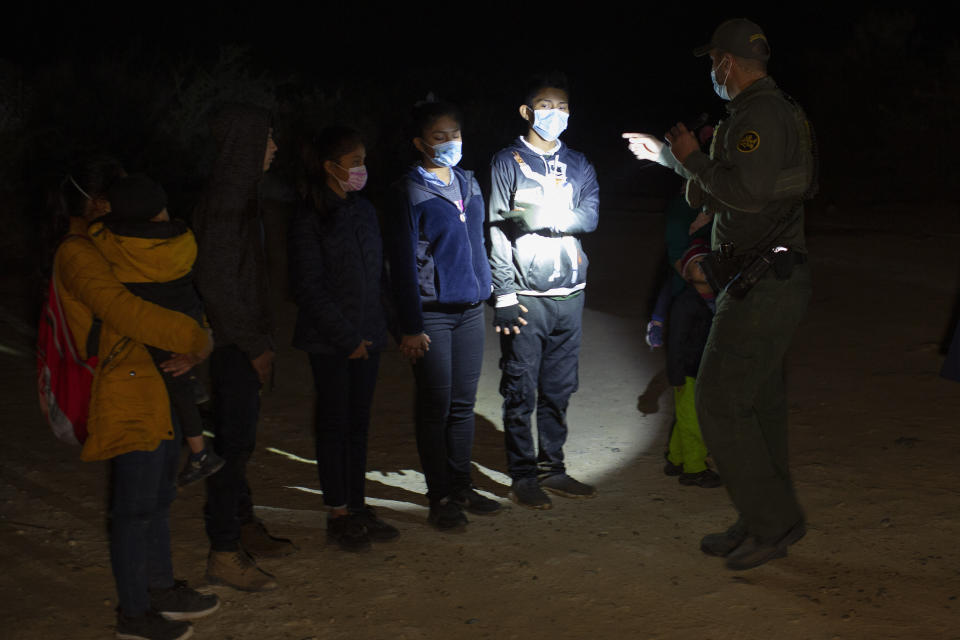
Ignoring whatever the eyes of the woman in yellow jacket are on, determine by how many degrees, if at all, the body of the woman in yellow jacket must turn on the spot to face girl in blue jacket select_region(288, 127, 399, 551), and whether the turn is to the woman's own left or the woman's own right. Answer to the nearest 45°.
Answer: approximately 45° to the woman's own left

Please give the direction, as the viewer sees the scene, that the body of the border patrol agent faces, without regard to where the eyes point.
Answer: to the viewer's left

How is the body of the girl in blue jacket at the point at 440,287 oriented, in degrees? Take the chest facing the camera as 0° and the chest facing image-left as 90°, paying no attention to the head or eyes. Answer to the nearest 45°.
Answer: approximately 315°

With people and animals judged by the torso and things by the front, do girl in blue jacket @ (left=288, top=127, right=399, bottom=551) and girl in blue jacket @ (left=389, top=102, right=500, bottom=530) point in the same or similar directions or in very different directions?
same or similar directions

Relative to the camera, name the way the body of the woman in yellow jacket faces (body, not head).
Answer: to the viewer's right

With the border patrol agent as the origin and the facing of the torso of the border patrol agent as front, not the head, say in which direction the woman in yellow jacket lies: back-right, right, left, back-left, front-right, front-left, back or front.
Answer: front-left

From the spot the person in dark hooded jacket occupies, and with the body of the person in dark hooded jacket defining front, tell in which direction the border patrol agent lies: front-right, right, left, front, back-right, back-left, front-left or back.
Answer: front

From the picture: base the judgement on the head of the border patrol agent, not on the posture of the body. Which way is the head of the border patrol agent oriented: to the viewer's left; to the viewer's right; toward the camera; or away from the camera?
to the viewer's left

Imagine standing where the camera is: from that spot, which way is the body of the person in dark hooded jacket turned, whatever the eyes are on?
to the viewer's right

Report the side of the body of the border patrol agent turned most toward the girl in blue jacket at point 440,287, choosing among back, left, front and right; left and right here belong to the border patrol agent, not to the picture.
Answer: front

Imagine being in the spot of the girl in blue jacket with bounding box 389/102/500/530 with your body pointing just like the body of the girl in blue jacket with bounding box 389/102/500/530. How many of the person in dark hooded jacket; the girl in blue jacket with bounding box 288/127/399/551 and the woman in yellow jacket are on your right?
3

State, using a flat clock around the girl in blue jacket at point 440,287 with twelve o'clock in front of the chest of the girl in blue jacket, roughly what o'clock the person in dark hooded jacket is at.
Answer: The person in dark hooded jacket is roughly at 3 o'clock from the girl in blue jacket.

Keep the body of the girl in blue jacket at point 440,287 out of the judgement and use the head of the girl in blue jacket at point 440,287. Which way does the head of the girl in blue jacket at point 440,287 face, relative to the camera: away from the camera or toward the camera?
toward the camera

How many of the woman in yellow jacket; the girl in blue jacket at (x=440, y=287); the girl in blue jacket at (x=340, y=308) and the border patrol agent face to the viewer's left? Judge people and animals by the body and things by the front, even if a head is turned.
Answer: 1

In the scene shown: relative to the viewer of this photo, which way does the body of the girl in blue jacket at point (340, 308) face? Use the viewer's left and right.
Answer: facing the viewer and to the right of the viewer

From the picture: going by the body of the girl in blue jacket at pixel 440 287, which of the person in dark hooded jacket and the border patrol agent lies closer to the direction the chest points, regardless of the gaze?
the border patrol agent
